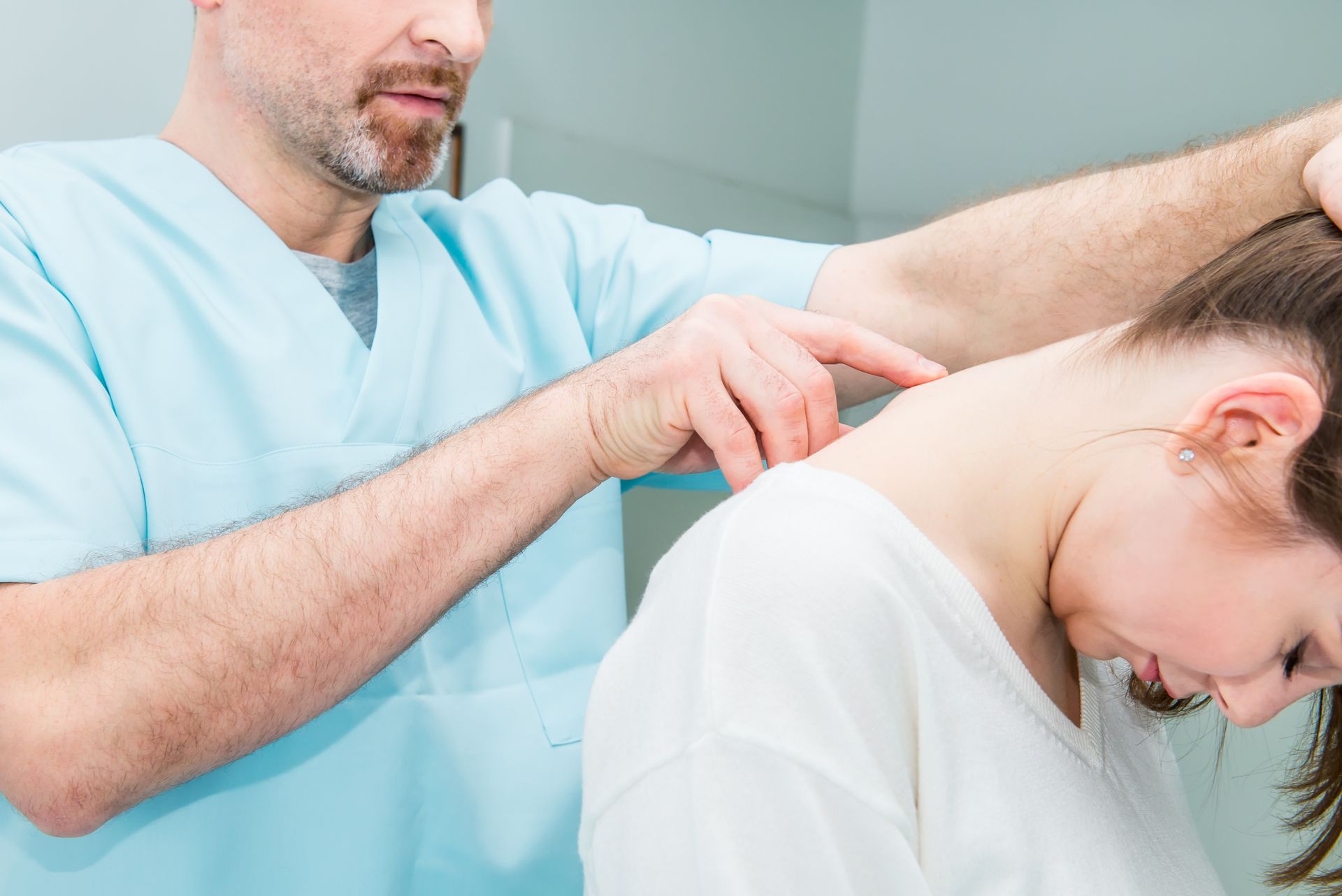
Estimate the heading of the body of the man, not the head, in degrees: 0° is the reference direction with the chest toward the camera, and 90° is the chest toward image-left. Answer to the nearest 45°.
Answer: approximately 315°
